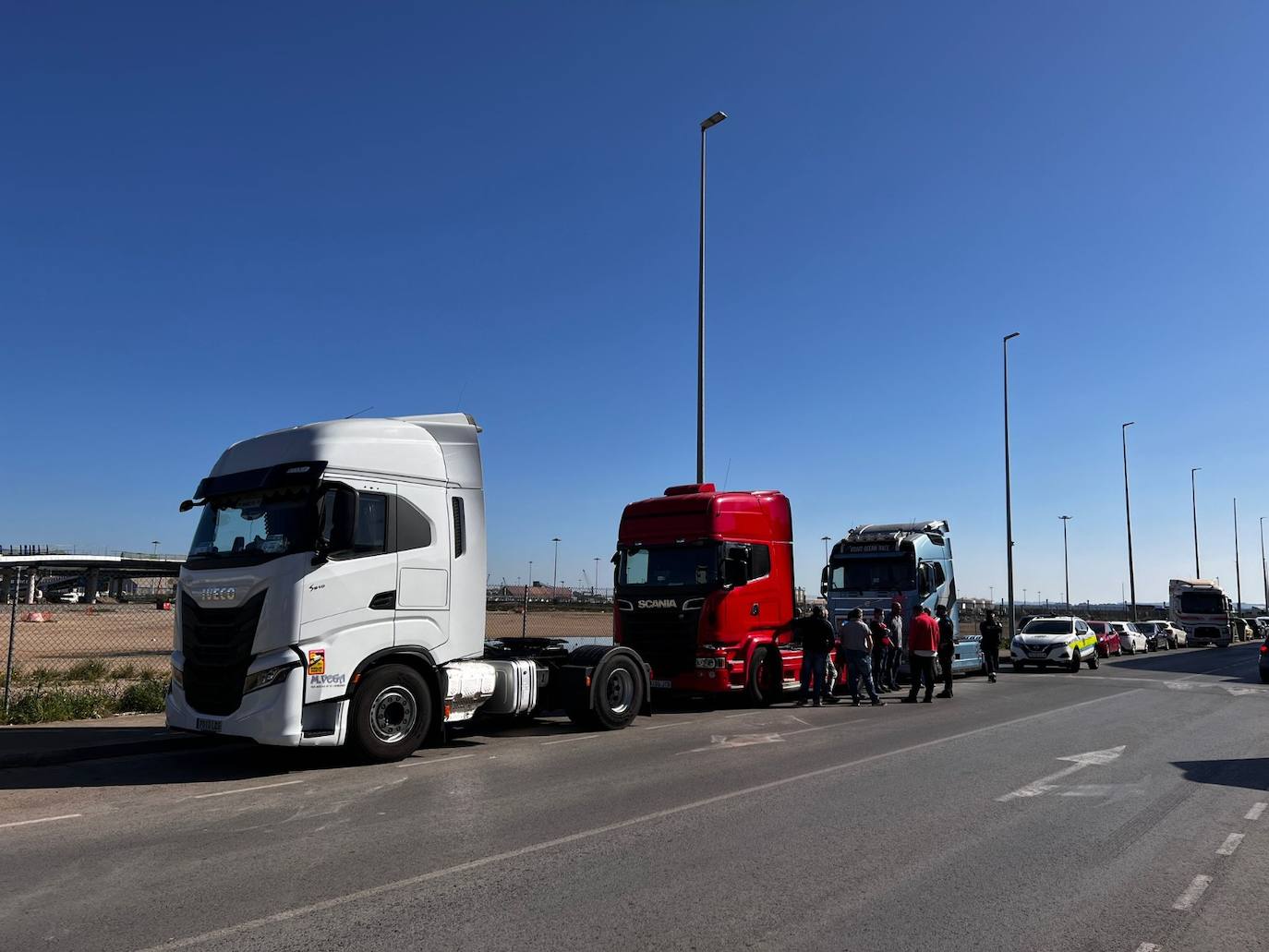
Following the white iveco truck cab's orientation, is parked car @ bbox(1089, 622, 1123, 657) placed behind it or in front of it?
behind

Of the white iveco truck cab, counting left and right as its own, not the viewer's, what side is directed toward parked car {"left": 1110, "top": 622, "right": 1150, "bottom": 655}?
back

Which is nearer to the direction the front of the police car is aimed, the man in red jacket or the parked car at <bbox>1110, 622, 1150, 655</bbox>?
the man in red jacket

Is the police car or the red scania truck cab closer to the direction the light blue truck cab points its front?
the red scania truck cab

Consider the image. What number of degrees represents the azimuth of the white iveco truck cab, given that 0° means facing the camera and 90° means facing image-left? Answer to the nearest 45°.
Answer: approximately 45°
